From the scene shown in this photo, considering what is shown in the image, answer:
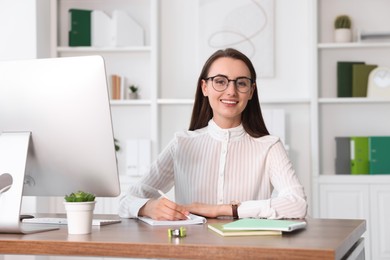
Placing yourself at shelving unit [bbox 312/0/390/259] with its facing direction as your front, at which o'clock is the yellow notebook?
The yellow notebook is roughly at 12 o'clock from the shelving unit.

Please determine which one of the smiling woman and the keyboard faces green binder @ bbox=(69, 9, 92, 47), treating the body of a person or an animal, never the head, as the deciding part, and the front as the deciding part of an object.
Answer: the keyboard

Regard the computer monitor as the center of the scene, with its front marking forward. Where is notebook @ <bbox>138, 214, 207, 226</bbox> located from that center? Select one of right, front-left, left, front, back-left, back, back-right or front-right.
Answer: front-right

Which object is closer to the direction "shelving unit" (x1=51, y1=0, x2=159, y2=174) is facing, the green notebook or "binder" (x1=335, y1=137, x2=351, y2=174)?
the green notebook

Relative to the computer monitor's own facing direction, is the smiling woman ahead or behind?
ahead

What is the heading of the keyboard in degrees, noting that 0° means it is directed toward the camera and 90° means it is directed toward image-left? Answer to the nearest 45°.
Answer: approximately 180°

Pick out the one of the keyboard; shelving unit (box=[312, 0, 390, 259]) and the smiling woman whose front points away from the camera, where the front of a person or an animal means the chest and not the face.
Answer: the keyboard

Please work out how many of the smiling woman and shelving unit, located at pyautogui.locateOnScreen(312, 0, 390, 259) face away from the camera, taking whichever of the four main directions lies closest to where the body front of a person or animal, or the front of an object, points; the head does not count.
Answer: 0

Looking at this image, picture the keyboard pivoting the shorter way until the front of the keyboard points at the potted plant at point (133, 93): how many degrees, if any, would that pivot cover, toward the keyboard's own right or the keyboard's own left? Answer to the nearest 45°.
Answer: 0° — it already faces it

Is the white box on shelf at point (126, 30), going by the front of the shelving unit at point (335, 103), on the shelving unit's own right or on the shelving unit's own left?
on the shelving unit's own right

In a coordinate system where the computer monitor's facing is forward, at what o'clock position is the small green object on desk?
The small green object on desk is roughly at 3 o'clock from the computer monitor.

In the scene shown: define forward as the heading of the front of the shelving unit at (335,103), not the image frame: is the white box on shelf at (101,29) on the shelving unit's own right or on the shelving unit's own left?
on the shelving unit's own right

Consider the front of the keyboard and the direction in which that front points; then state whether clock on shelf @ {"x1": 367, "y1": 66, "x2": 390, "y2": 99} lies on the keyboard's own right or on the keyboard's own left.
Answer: on the keyboard's own right

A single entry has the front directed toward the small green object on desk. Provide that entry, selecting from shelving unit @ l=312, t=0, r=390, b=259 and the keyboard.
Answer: the shelving unit
